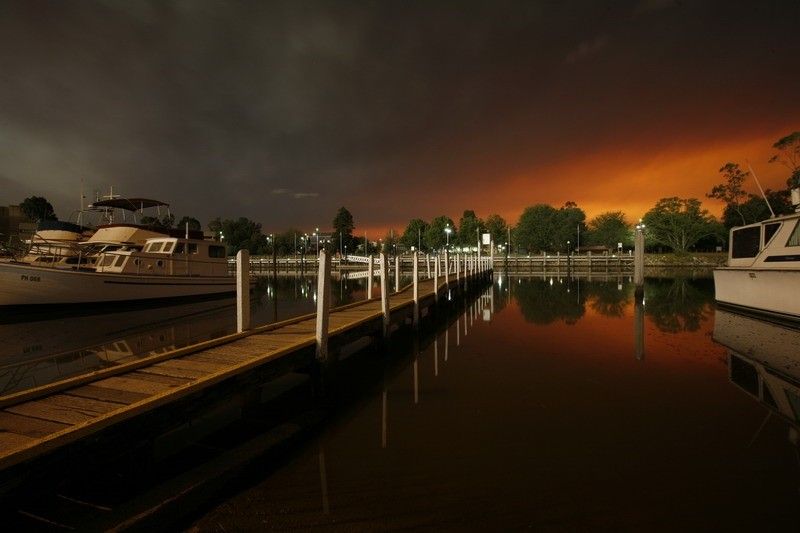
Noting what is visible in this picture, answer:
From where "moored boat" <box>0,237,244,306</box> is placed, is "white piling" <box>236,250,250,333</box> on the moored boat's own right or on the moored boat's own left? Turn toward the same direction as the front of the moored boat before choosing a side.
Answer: on the moored boat's own left

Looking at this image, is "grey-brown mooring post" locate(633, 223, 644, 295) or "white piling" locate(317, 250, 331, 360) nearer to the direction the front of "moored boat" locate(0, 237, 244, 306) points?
the white piling

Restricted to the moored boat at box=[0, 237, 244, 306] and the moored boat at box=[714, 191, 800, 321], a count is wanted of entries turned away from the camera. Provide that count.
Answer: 0

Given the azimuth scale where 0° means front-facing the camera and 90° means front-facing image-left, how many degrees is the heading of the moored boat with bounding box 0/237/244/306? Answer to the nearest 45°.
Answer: approximately 45°

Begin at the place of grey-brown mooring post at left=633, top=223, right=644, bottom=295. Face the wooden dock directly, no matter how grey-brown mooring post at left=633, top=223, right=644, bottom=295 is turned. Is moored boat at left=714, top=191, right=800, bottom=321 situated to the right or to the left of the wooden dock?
left
